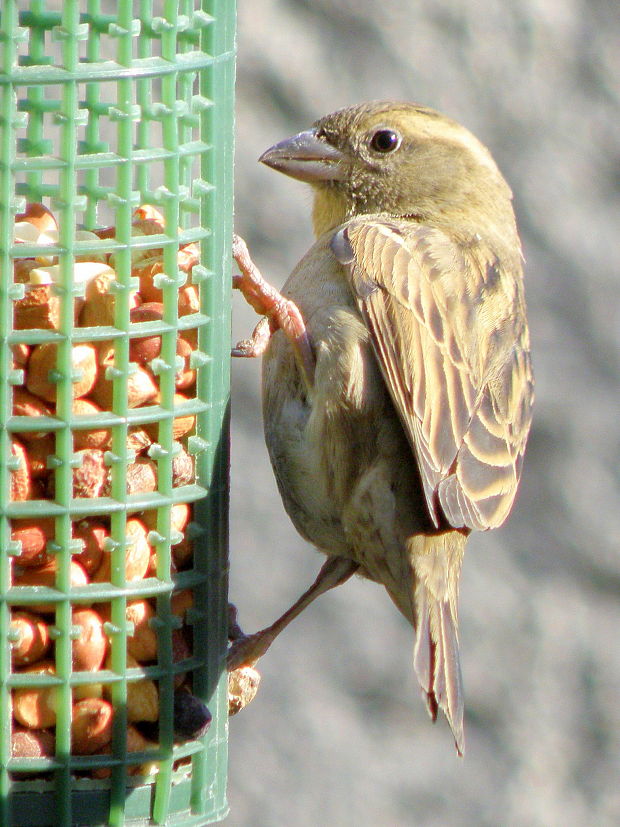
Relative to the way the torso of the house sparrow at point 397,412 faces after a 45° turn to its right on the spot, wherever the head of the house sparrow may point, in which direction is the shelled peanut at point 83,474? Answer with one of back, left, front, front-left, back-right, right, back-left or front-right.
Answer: left

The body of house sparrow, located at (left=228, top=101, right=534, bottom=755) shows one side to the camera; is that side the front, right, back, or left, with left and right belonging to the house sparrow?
left
